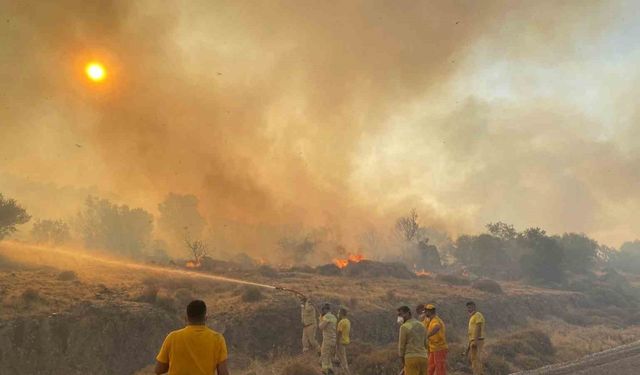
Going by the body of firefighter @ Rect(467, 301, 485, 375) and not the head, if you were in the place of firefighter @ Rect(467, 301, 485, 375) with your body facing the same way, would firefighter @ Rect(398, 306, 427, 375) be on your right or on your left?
on your left

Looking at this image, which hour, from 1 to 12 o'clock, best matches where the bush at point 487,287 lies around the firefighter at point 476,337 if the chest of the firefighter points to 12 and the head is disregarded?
The bush is roughly at 3 o'clock from the firefighter.

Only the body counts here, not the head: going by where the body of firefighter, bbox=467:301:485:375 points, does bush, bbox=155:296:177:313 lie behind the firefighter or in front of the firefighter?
in front

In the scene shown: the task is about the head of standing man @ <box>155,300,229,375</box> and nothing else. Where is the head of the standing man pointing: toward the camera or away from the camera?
away from the camera

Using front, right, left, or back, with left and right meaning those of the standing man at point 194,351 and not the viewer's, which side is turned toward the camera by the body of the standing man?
back

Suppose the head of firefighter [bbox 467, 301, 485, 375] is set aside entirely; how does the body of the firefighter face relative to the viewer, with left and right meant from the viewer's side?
facing to the left of the viewer

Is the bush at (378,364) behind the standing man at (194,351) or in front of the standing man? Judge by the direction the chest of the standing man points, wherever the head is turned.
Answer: in front

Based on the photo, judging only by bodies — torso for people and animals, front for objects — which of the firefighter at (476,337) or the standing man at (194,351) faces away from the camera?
the standing man

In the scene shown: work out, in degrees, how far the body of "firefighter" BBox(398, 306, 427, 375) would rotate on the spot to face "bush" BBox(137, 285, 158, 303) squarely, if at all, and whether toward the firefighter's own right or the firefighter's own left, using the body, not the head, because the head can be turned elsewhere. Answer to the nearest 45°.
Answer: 0° — they already face it
